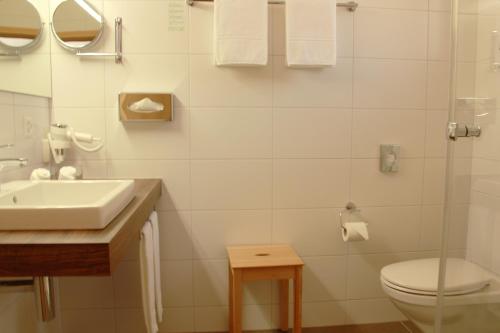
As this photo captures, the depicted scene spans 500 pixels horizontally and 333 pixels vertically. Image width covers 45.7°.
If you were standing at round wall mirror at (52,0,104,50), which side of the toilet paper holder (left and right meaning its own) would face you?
right

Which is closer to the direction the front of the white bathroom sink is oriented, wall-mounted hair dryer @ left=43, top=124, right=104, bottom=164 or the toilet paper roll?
the toilet paper roll

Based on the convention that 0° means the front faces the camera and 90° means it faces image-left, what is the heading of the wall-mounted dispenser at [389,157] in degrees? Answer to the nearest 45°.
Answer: approximately 0°

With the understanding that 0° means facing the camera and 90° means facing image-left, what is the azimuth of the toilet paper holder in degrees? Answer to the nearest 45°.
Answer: approximately 0°

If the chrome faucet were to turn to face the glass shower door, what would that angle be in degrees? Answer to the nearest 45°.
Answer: approximately 45° to its right

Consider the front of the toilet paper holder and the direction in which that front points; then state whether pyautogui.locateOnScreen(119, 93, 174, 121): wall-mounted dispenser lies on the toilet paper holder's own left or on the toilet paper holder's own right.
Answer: on the toilet paper holder's own right

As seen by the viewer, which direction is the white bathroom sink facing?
to the viewer's right
